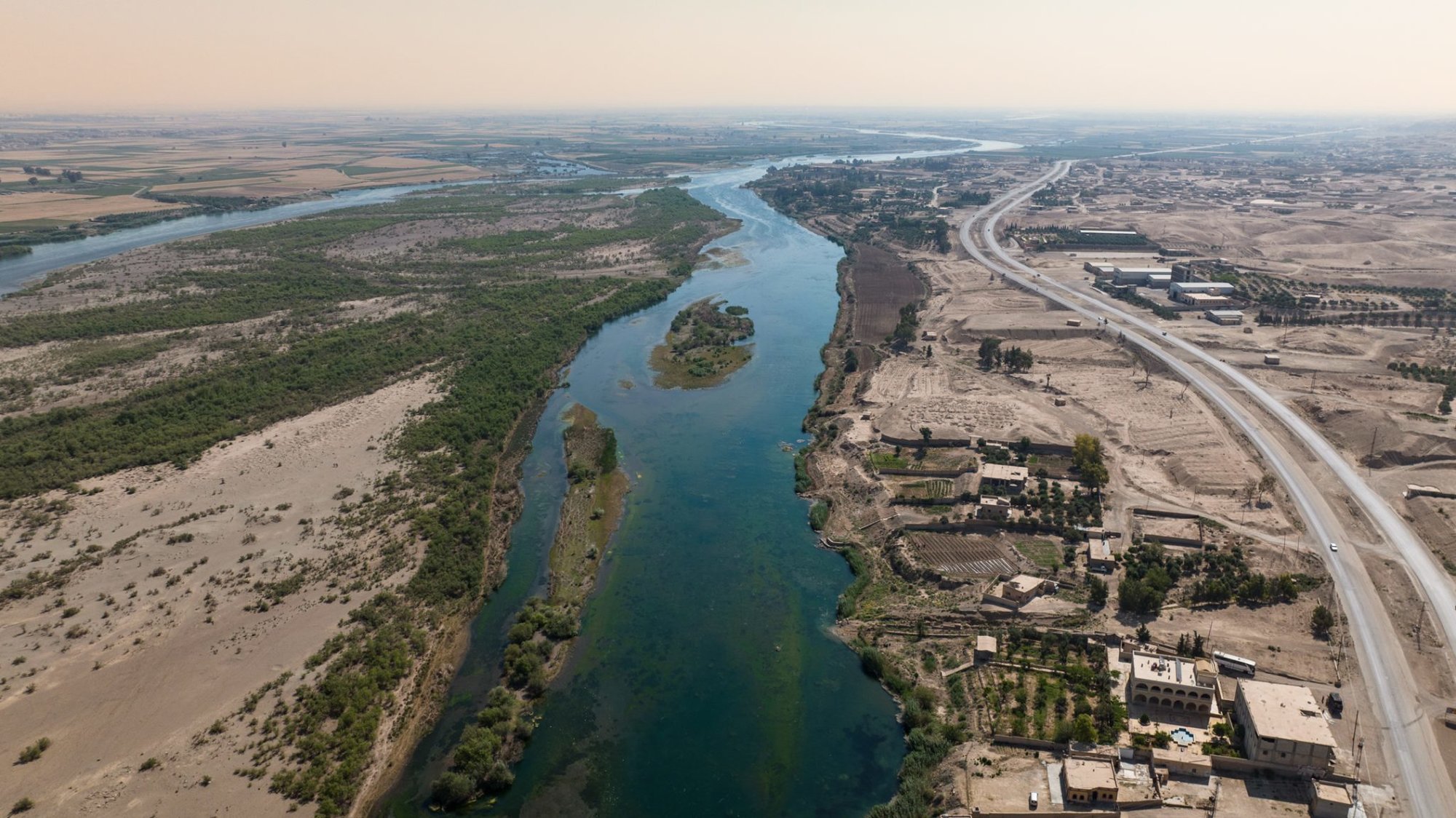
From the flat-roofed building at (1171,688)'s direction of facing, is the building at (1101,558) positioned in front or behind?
behind

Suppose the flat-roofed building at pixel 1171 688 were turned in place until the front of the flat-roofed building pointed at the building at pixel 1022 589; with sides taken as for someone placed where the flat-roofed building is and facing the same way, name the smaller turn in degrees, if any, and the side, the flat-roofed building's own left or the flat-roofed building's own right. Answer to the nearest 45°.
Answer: approximately 135° to the flat-roofed building's own right

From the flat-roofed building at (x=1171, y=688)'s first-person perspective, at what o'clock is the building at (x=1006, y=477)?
The building is roughly at 5 o'clock from the flat-roofed building.

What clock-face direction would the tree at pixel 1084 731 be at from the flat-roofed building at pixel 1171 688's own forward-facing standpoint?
The tree is roughly at 1 o'clock from the flat-roofed building.

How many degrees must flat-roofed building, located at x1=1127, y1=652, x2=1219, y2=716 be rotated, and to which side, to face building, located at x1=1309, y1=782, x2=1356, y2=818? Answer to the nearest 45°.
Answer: approximately 45° to its left

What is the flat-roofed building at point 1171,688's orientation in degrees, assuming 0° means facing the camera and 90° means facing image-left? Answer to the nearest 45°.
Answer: approximately 0°

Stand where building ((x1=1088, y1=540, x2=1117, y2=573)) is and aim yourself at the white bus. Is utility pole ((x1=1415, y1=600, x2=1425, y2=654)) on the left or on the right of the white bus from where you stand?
left

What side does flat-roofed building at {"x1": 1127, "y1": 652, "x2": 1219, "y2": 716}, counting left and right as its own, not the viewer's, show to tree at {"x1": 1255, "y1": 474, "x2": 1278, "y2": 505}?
back

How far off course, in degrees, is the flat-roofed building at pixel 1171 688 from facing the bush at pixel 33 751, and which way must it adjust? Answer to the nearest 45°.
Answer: approximately 45° to its right

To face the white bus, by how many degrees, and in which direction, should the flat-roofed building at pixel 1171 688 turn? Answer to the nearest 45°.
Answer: approximately 135° to its left

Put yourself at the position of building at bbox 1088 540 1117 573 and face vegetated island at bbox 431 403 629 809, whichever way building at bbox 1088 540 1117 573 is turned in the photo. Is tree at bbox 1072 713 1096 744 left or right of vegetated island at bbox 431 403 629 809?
left

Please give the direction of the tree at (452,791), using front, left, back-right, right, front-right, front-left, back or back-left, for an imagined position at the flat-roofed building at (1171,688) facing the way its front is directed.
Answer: front-right

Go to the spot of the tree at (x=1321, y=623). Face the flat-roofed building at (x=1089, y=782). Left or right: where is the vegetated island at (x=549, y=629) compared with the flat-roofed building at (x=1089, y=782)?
right

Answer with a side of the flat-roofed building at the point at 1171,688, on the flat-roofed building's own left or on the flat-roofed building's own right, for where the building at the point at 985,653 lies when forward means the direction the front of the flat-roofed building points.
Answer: on the flat-roofed building's own right

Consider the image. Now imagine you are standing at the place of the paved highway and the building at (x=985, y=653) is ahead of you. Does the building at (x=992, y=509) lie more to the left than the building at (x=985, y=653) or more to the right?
right

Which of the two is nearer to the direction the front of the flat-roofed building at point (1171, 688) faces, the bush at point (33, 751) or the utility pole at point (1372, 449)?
the bush
